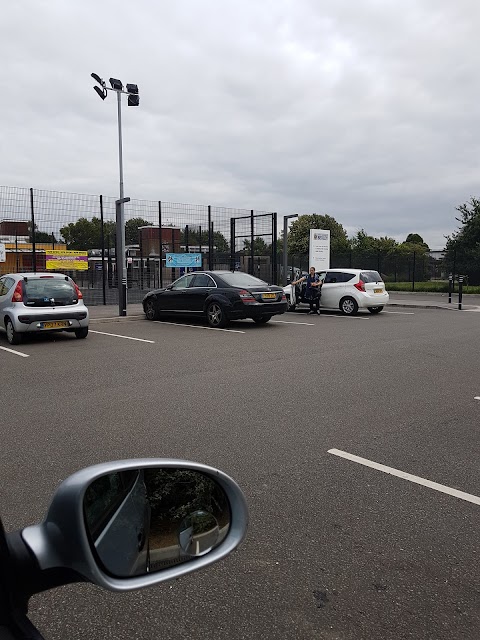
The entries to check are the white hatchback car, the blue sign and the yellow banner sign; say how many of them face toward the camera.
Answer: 2

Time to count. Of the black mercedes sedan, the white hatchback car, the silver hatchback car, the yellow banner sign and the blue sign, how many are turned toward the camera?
2

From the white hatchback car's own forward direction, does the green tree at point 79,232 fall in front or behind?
in front

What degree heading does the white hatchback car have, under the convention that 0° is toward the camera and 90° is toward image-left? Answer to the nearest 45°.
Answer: approximately 135°

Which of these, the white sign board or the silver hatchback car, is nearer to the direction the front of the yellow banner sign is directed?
the silver hatchback car

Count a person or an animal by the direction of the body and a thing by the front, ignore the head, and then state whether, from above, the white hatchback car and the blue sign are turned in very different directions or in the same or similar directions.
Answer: very different directions

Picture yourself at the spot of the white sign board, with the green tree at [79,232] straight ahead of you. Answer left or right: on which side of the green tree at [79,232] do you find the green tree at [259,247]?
right

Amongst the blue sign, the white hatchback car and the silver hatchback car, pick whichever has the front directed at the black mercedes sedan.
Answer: the blue sign

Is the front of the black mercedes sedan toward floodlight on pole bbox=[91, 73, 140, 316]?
yes

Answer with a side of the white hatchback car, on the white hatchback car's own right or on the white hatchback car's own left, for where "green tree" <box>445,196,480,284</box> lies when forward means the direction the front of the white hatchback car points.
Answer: on the white hatchback car's own right

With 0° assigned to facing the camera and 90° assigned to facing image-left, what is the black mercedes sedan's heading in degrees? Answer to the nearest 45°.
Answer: approximately 135°

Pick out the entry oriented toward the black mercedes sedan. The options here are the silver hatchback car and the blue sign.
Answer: the blue sign
